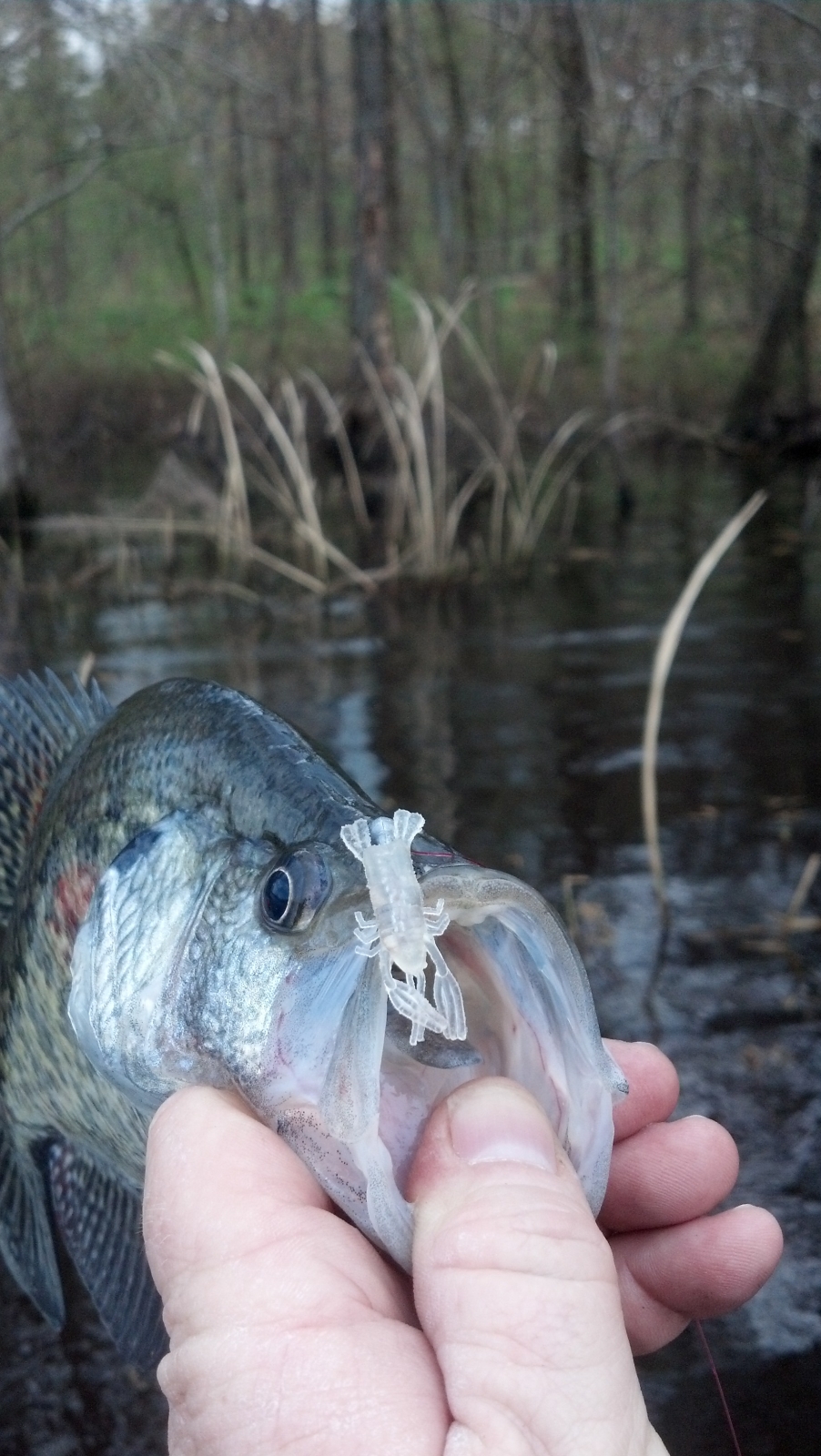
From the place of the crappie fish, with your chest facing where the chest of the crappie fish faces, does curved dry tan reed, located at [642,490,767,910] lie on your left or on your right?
on your left

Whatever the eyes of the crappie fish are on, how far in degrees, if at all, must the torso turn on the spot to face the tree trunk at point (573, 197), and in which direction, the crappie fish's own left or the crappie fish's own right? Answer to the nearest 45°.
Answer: approximately 135° to the crappie fish's own left

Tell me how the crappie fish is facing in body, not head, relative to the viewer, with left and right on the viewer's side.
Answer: facing the viewer and to the right of the viewer

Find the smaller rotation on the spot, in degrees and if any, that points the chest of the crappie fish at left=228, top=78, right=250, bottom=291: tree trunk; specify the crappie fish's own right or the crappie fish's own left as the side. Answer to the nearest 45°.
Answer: approximately 135° to the crappie fish's own left
